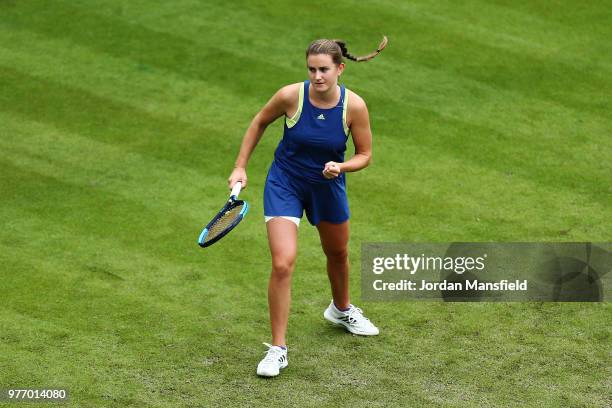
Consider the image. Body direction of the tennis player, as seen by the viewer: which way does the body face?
toward the camera
